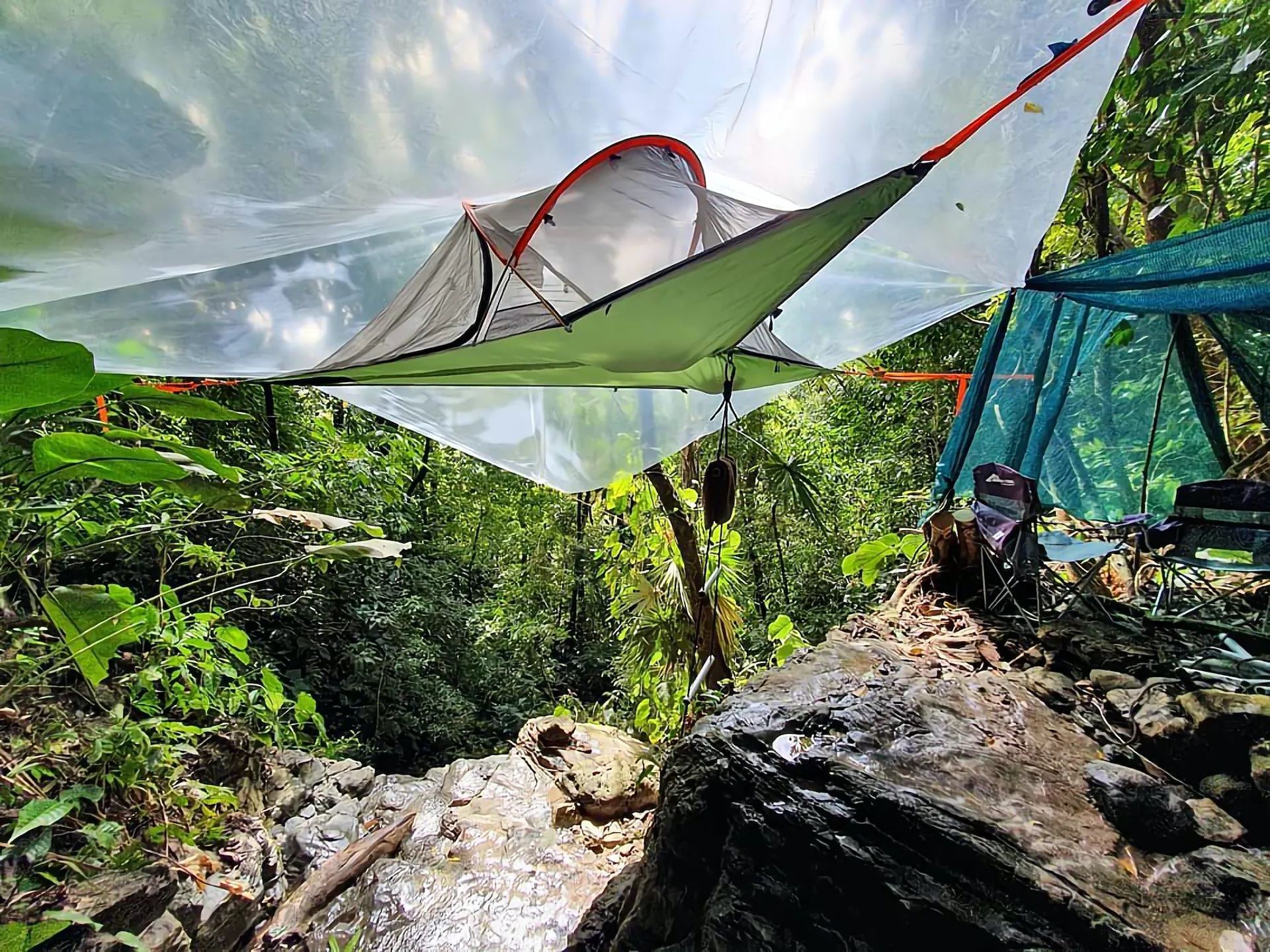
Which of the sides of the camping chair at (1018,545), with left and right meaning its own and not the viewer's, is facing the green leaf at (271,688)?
back

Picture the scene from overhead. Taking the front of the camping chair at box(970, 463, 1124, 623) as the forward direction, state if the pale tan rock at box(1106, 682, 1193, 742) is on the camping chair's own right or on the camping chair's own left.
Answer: on the camping chair's own right

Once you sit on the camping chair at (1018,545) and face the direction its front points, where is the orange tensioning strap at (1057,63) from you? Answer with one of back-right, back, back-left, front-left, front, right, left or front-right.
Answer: back-right

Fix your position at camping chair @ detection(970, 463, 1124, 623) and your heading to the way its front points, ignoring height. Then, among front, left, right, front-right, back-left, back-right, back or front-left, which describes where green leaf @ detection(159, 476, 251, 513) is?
back

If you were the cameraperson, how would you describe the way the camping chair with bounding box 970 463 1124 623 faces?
facing away from the viewer and to the right of the viewer
